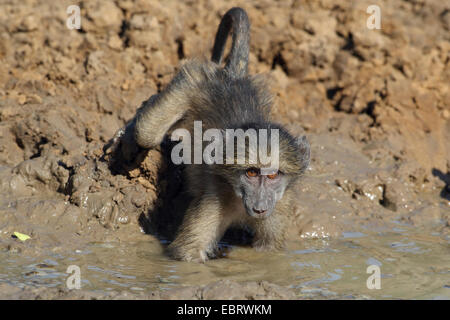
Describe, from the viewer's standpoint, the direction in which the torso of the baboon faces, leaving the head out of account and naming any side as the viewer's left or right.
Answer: facing the viewer
